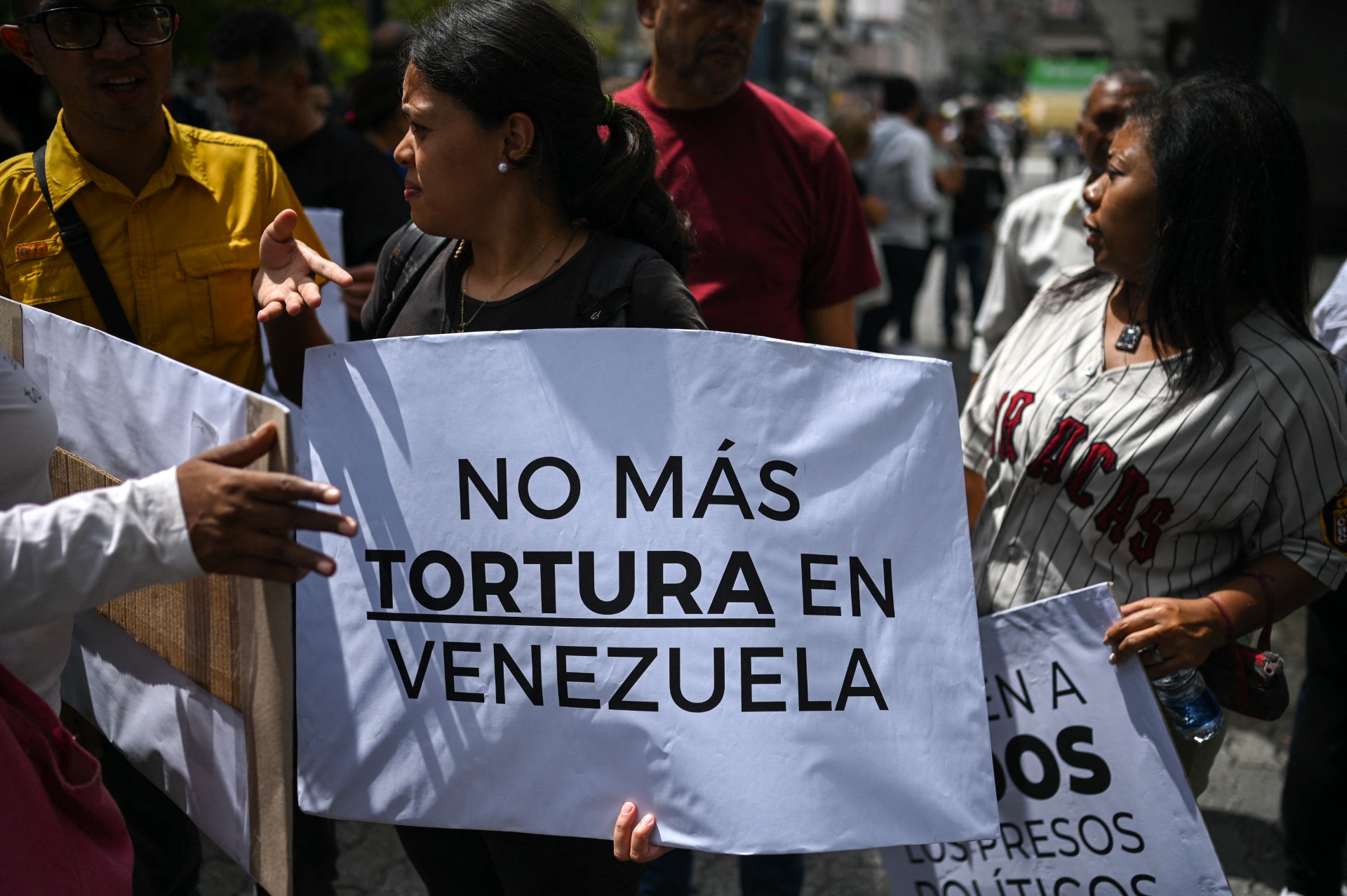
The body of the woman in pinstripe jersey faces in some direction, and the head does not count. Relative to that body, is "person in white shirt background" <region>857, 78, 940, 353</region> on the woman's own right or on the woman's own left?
on the woman's own right

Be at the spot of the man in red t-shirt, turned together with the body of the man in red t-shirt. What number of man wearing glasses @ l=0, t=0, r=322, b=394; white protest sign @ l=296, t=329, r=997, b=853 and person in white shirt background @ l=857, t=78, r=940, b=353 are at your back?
1

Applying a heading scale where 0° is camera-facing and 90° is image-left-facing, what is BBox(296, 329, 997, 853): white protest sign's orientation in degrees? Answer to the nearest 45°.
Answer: approximately 0°

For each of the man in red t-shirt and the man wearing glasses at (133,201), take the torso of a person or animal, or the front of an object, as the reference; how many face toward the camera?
2

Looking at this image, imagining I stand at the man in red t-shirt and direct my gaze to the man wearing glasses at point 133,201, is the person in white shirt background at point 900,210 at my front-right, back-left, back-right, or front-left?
back-right

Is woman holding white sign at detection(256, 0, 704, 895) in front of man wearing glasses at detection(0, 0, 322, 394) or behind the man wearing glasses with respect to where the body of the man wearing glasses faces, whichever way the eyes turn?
in front

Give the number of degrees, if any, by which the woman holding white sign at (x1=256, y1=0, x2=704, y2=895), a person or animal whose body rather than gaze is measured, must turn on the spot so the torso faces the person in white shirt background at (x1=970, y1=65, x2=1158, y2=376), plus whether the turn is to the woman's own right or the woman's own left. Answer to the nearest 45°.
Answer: approximately 180°

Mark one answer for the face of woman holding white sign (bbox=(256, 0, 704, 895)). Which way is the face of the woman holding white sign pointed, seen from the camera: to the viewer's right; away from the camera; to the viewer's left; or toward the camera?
to the viewer's left

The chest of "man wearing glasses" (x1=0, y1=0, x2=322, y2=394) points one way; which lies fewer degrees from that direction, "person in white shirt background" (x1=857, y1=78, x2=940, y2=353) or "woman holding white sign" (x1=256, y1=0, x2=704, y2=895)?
the woman holding white sign

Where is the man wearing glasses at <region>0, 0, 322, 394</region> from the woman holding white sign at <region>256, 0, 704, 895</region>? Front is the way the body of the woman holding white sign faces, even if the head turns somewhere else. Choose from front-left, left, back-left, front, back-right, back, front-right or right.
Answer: right

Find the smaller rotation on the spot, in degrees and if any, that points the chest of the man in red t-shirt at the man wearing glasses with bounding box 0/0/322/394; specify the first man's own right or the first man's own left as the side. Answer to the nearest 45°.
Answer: approximately 45° to the first man's own right

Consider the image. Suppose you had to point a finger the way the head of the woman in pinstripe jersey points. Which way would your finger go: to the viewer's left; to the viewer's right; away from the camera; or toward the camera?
to the viewer's left
